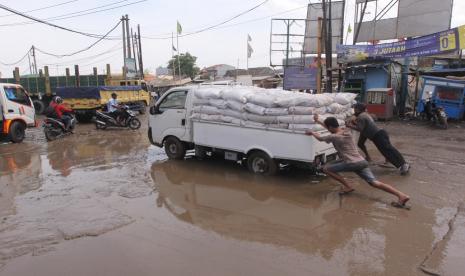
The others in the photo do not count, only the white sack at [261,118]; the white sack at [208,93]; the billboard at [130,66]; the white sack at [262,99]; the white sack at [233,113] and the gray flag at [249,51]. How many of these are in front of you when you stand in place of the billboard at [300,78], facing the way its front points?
4

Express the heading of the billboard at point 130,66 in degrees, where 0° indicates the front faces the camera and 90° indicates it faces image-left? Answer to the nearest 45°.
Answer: approximately 0°

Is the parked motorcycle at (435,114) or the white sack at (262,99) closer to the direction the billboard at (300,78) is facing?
the white sack

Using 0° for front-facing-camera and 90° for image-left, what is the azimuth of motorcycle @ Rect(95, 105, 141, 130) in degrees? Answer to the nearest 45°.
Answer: approximately 270°

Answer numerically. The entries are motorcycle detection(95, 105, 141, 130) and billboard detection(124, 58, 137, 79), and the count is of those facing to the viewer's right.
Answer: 1
